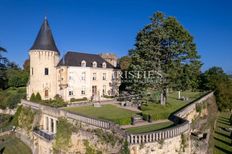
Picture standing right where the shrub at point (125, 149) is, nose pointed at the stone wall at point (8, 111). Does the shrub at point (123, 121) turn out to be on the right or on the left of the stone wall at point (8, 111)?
right

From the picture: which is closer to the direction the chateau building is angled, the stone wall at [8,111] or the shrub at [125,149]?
the shrub

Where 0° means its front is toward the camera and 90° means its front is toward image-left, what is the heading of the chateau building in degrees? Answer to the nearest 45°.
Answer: approximately 315°

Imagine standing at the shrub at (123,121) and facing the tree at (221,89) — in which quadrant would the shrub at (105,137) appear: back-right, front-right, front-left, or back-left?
back-right
